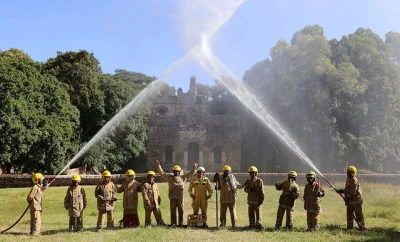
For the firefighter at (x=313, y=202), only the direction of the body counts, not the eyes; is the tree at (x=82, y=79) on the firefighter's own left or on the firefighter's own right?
on the firefighter's own right

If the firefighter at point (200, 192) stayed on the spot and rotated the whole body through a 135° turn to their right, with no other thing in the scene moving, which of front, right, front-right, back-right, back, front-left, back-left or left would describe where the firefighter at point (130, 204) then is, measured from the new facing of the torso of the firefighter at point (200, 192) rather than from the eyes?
front-left

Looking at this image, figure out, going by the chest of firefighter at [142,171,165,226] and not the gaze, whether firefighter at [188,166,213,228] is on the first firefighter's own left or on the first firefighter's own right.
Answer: on the first firefighter's own left

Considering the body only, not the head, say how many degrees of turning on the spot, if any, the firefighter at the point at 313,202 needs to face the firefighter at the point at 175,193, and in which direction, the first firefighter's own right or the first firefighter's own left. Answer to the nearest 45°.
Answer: approximately 90° to the first firefighter's own right

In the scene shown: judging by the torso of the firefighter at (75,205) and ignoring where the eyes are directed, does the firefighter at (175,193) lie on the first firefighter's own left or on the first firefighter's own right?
on the first firefighter's own left

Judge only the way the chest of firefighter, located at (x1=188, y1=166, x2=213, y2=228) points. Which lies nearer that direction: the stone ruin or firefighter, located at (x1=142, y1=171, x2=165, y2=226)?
the firefighter

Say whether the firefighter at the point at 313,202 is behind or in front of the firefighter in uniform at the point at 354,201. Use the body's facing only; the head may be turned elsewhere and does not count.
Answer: in front

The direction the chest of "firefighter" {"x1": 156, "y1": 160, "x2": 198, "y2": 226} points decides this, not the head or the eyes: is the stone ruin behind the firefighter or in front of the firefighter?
behind

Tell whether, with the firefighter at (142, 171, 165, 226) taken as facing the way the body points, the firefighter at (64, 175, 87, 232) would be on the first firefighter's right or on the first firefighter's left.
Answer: on the first firefighter's right

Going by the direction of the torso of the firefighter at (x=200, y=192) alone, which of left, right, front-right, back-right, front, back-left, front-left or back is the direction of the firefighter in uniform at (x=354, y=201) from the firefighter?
left

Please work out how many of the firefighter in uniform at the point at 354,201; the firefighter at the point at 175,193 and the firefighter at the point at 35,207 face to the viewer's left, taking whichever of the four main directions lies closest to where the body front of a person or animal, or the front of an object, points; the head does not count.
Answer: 1

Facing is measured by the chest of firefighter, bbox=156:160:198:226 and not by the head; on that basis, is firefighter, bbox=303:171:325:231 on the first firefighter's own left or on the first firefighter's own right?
on the first firefighter's own left

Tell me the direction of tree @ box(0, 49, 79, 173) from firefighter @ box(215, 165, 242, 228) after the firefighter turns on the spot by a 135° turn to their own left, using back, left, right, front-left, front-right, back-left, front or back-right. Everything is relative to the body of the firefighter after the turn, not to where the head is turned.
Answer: left
